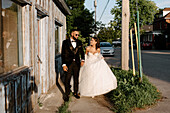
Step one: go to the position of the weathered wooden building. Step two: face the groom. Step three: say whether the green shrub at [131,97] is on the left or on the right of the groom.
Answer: right

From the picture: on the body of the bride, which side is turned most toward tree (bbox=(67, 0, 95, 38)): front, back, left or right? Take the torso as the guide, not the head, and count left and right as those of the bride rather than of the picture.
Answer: back

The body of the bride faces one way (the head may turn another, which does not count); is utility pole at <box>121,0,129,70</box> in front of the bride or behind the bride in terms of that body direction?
behind

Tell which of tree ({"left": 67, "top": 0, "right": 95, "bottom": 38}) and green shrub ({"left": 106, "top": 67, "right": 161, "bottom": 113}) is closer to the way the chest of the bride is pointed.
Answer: the green shrub

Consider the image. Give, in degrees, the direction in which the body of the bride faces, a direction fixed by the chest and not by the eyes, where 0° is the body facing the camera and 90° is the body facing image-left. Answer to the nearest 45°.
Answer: approximately 0°

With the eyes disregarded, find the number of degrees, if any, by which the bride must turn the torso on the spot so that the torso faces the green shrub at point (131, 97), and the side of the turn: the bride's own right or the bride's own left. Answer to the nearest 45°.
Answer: approximately 45° to the bride's own left
